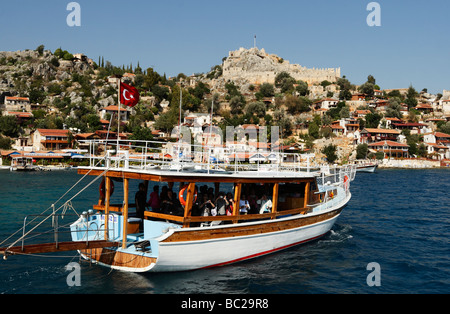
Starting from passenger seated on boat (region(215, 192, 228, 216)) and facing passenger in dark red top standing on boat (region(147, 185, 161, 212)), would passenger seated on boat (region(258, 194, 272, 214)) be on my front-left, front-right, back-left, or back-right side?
back-right

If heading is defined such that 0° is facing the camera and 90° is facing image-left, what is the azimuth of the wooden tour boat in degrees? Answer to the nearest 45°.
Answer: approximately 225°
